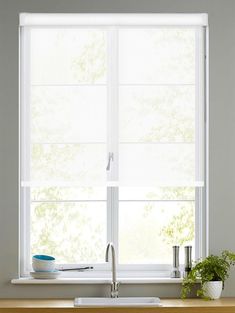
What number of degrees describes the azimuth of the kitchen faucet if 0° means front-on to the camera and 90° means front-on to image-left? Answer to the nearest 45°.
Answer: approximately 45°

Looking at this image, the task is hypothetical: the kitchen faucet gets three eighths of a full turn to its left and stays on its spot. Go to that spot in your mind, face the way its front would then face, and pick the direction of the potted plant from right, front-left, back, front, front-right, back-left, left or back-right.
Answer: front

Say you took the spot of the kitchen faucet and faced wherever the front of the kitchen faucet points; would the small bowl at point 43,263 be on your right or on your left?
on your right

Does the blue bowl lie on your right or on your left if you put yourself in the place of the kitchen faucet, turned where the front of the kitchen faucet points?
on your right
